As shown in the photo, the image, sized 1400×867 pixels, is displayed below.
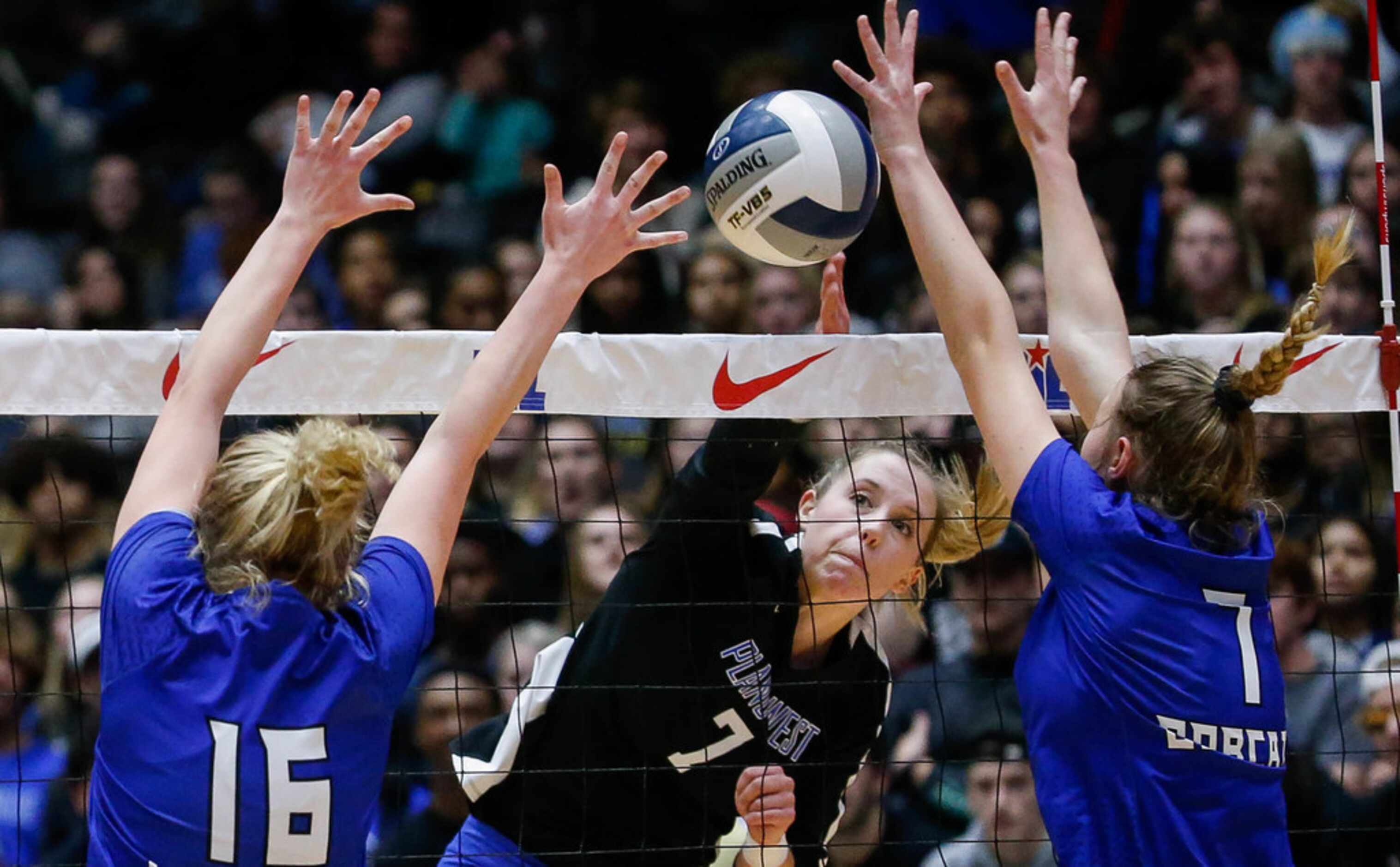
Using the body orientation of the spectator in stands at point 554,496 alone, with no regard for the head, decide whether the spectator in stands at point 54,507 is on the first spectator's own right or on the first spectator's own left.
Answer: on the first spectator's own right

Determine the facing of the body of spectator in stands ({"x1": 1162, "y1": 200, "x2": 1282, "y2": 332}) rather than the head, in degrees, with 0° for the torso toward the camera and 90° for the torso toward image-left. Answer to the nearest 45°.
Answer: approximately 0°

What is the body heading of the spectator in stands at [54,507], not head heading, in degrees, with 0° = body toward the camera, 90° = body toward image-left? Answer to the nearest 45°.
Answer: approximately 0°

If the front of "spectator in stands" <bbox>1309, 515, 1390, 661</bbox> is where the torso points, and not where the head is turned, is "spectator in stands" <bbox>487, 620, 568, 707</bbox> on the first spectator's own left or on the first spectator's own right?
on the first spectator's own right

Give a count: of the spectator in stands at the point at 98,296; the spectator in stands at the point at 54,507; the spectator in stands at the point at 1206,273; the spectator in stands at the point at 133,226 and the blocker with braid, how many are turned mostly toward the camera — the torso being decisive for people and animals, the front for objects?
4

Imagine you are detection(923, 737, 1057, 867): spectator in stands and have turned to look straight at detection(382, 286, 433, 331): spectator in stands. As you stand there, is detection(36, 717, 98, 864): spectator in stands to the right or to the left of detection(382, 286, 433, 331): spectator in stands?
left

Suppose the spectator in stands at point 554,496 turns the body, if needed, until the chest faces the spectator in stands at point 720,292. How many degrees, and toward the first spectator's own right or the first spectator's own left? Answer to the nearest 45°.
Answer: approximately 135° to the first spectator's own left
